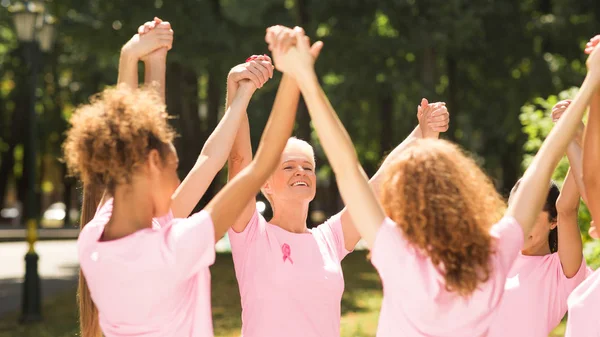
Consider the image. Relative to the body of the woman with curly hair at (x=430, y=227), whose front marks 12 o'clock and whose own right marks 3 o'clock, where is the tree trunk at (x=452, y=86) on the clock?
The tree trunk is roughly at 12 o'clock from the woman with curly hair.

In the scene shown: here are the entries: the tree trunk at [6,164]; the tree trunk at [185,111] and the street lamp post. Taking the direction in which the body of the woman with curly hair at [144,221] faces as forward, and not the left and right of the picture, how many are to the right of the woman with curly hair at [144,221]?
0

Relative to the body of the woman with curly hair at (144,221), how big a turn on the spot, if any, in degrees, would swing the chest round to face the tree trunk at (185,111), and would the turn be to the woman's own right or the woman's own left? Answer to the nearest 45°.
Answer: approximately 45° to the woman's own left

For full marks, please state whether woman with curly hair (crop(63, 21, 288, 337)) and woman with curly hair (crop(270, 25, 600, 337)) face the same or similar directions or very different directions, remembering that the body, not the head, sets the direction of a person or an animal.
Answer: same or similar directions

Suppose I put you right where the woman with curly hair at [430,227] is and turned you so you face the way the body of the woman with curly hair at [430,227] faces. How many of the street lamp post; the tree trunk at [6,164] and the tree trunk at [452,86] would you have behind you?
0

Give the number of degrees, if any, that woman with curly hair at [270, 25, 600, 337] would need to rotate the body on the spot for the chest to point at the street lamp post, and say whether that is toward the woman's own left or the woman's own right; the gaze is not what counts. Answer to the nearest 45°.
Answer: approximately 45° to the woman's own left

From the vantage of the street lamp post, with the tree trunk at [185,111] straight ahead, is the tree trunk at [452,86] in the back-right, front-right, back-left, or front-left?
front-right

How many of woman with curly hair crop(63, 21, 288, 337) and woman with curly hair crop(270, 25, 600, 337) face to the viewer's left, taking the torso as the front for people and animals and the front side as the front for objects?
0

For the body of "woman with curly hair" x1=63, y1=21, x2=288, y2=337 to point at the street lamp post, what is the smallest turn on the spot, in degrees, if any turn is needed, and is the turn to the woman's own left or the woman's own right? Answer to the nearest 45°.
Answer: approximately 45° to the woman's own left

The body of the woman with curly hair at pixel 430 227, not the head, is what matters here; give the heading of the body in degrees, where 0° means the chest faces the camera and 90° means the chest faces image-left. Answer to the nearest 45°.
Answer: approximately 180°

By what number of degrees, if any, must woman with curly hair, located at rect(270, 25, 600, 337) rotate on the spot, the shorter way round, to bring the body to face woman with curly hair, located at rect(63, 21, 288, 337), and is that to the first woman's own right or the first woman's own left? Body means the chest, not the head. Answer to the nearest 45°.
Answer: approximately 90° to the first woman's own left

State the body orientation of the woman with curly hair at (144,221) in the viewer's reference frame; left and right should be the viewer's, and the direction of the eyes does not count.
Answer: facing away from the viewer and to the right of the viewer

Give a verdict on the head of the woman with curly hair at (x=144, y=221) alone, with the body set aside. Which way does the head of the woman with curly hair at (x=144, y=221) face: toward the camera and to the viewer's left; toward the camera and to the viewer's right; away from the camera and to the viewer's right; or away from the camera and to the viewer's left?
away from the camera and to the viewer's right
